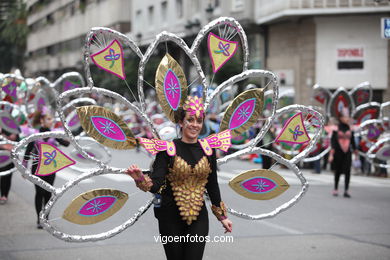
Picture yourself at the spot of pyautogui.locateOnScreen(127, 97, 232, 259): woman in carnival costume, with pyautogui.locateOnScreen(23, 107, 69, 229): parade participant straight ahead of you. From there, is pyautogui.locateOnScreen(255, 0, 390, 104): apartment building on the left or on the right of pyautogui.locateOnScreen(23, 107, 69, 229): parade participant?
right

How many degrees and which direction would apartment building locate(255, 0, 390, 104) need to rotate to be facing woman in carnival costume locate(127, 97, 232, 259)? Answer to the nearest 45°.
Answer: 0° — it already faces them

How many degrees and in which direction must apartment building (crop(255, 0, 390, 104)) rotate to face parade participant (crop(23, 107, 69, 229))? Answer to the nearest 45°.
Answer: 0° — it already faces them
